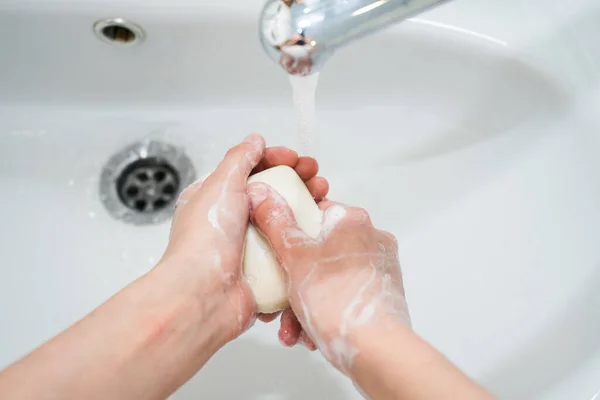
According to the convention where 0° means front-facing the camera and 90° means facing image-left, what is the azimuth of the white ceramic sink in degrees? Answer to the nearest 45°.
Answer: approximately 0°
